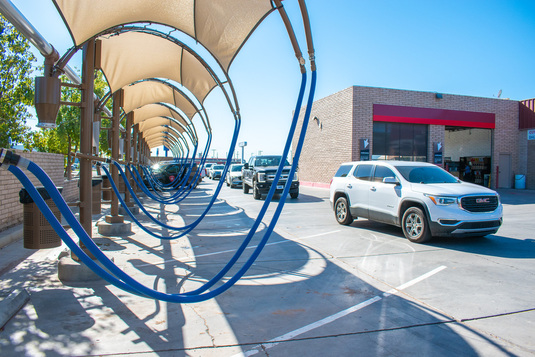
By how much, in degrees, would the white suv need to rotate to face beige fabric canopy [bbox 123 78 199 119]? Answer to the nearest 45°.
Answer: approximately 135° to its right

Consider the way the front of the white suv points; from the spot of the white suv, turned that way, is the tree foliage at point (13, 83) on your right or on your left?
on your right

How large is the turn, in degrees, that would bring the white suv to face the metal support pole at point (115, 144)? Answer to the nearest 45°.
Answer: approximately 135° to its right

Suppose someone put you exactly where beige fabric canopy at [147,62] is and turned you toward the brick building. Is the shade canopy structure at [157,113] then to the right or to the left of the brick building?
left

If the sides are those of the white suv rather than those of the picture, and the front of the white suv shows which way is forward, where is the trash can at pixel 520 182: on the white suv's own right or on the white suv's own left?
on the white suv's own left

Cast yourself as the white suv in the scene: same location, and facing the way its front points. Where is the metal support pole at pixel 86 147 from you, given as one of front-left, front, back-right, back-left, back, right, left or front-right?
right

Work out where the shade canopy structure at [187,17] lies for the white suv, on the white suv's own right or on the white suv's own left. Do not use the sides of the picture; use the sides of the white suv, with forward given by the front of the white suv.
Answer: on the white suv's own right

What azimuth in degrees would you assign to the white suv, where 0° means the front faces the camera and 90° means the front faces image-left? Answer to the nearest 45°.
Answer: approximately 315°

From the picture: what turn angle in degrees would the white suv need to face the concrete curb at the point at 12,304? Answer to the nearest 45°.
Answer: approximately 90° to its right
